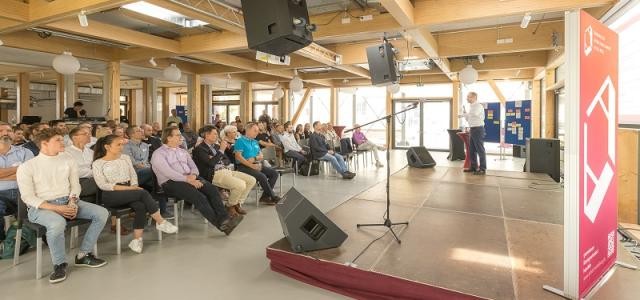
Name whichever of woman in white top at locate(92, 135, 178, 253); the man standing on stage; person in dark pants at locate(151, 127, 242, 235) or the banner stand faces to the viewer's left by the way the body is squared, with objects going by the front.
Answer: the man standing on stage

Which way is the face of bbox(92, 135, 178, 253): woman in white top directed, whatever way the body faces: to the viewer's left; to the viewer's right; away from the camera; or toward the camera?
to the viewer's right

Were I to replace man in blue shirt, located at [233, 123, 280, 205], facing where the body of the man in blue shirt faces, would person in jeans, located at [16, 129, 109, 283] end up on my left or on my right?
on my right

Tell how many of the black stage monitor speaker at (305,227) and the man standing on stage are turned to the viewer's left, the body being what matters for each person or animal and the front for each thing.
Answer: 1

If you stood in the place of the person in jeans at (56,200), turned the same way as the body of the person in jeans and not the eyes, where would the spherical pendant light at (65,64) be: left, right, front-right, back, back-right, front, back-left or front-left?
back-left

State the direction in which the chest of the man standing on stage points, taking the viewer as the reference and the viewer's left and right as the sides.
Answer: facing to the left of the viewer

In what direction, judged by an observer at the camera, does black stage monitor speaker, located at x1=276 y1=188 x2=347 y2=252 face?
facing away from the viewer and to the right of the viewer
